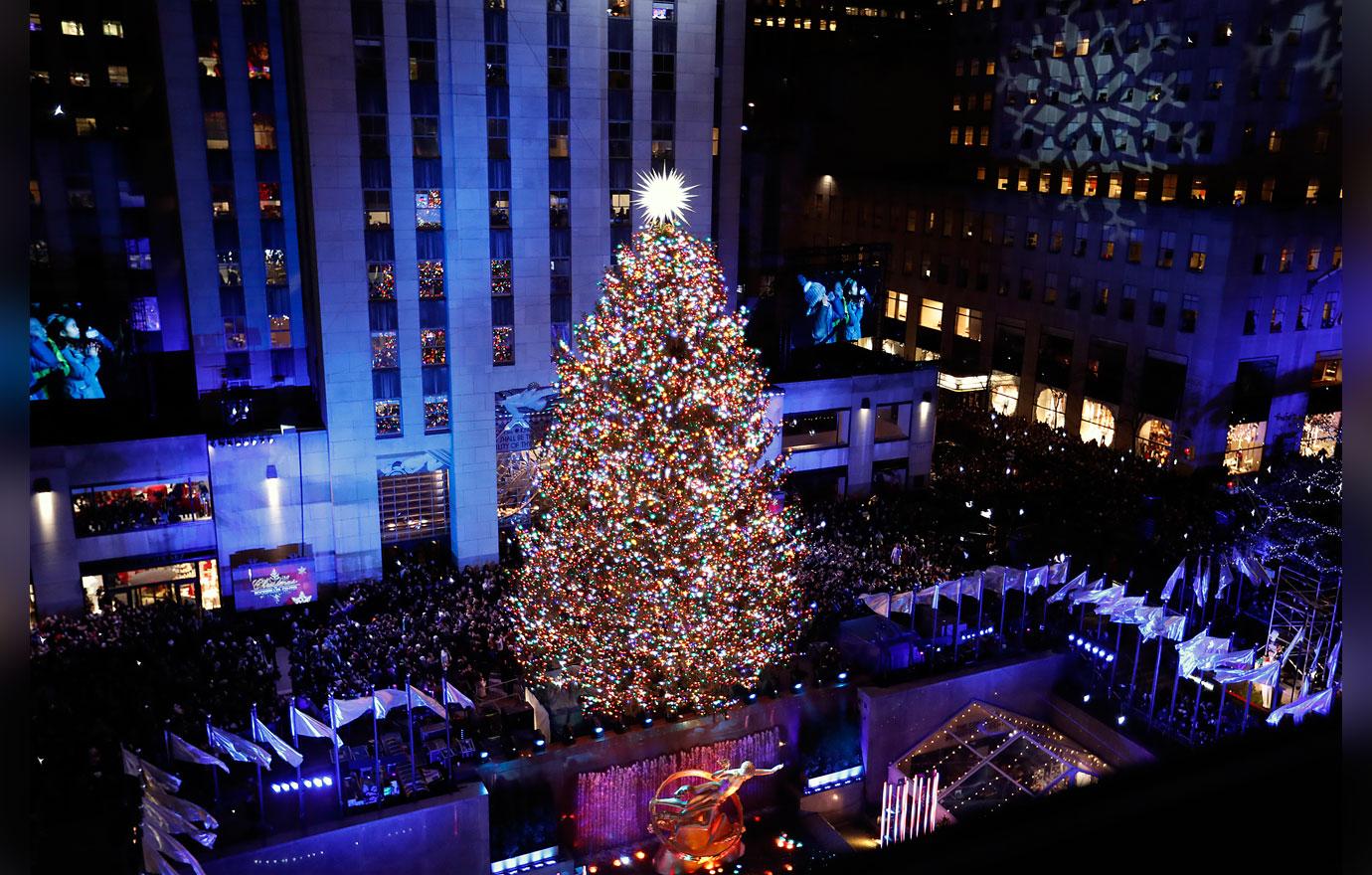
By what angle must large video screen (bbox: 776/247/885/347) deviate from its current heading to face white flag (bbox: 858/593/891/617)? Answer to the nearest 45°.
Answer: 0° — it already faces it

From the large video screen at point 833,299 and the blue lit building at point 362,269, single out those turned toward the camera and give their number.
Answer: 2

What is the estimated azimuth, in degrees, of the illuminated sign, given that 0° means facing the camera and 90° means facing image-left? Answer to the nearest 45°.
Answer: approximately 0°

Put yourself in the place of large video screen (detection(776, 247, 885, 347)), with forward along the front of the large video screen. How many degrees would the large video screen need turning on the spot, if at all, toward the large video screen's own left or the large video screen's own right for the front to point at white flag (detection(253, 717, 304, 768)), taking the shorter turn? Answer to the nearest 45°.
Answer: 0° — it already faces it

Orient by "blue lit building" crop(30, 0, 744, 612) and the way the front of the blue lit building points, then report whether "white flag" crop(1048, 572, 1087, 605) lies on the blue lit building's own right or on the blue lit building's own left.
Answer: on the blue lit building's own left
